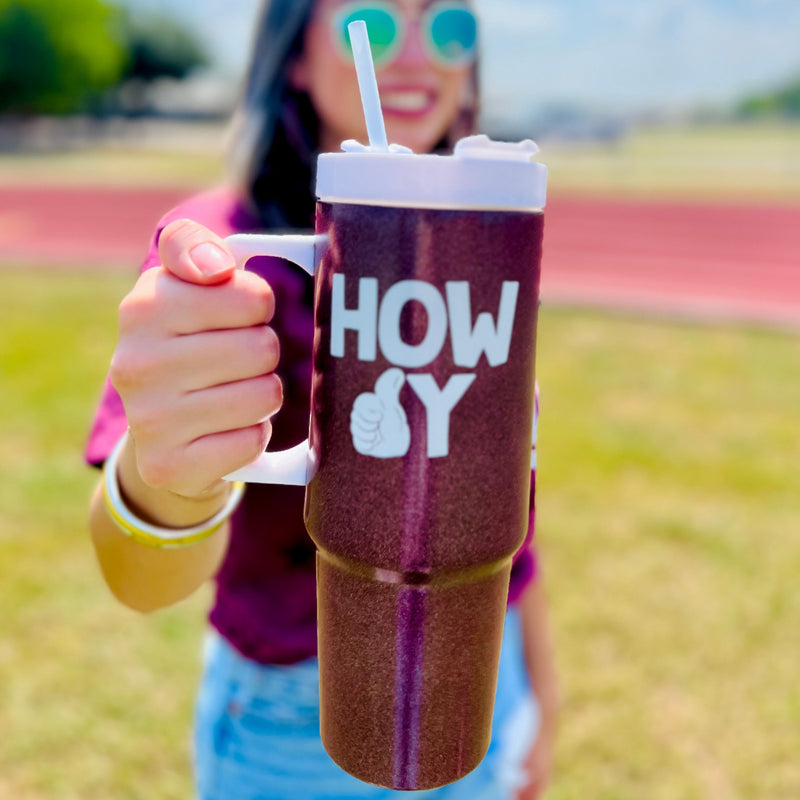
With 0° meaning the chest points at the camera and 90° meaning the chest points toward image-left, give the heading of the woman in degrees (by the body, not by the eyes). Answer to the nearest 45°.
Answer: approximately 0°

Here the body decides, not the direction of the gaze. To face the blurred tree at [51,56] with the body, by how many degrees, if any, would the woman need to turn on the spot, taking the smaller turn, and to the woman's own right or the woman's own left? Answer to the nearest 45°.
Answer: approximately 180°
